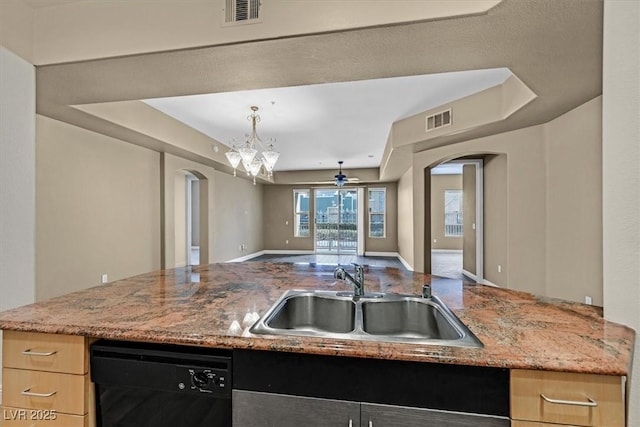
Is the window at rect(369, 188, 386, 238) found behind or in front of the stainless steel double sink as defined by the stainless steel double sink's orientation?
behind

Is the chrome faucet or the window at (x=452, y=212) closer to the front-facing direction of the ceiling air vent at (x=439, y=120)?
the chrome faucet

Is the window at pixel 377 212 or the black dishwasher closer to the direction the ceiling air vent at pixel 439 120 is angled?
the black dishwasher

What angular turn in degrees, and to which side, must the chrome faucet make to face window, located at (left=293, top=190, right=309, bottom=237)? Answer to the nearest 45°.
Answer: approximately 135° to its right

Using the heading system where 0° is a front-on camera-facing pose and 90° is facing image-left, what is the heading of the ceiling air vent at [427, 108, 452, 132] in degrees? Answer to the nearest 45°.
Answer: approximately 45°

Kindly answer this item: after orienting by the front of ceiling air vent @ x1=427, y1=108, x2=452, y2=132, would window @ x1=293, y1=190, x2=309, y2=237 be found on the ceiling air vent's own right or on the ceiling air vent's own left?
on the ceiling air vent's own right

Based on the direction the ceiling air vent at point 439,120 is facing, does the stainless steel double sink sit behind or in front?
in front

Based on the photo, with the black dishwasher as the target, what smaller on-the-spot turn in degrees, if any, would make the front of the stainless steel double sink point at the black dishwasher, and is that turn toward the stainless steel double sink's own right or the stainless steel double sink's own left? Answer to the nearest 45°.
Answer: approximately 45° to the stainless steel double sink's own right

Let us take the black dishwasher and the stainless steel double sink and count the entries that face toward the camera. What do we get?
2

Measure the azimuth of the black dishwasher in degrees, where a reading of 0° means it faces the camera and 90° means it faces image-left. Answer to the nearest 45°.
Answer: approximately 0°

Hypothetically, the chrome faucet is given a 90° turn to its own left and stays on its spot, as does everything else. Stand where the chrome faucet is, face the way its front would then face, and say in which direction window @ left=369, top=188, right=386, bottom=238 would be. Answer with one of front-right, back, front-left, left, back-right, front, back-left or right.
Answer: back-left
